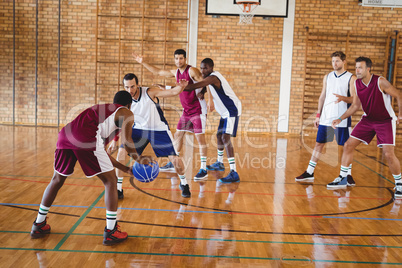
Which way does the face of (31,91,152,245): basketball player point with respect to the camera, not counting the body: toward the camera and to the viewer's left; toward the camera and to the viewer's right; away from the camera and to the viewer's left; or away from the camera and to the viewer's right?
away from the camera and to the viewer's right

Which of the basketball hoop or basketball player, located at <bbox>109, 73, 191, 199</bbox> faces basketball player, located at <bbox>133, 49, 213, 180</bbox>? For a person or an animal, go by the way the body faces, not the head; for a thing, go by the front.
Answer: the basketball hoop

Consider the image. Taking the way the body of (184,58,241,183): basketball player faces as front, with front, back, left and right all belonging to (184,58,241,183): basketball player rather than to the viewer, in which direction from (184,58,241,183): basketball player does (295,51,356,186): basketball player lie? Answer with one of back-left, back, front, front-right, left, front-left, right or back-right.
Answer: back

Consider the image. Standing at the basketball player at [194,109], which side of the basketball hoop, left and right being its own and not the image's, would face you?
front

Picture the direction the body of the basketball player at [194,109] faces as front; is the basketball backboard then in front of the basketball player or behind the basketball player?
behind

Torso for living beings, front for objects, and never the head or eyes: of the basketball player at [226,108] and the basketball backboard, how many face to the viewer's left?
1

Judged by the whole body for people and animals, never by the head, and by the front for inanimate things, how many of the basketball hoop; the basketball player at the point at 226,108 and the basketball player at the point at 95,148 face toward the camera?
1

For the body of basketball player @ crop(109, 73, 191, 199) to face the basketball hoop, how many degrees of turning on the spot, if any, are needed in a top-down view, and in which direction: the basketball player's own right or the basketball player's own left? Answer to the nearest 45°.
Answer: approximately 135° to the basketball player's own right

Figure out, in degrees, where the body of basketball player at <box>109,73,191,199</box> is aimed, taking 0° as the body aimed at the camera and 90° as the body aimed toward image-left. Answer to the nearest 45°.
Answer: approximately 45°

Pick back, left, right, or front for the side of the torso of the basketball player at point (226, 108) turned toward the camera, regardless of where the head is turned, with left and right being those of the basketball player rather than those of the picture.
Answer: left
